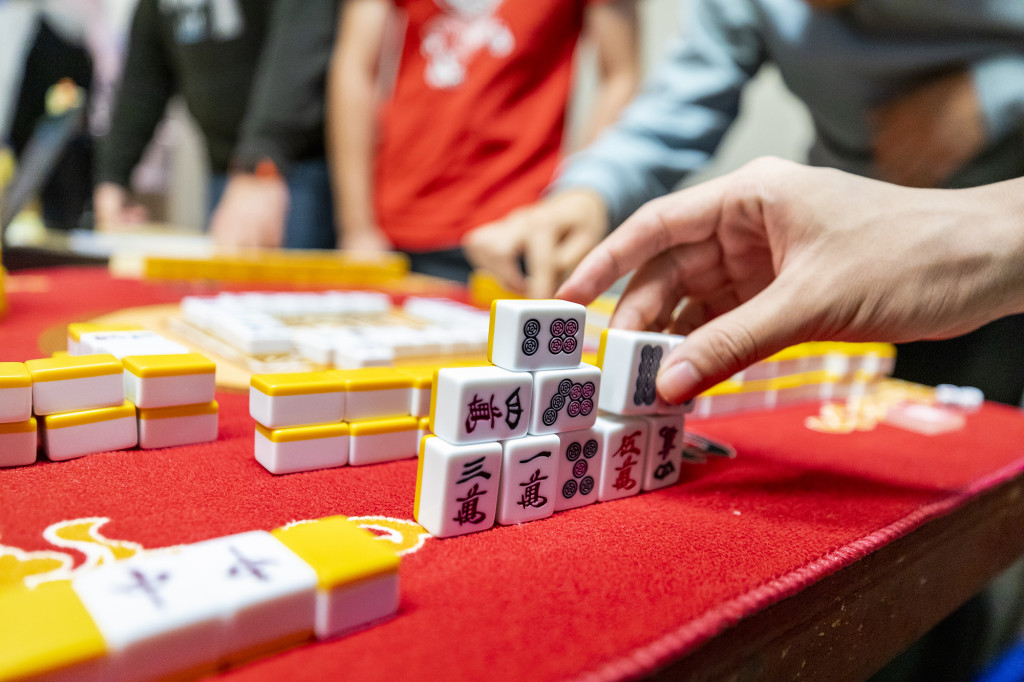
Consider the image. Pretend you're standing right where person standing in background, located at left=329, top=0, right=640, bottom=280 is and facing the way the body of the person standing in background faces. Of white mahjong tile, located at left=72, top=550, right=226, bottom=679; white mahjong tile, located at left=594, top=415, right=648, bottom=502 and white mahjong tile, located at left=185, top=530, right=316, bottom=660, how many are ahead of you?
3

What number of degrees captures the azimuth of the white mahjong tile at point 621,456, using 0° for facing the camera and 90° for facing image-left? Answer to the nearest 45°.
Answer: approximately 315°

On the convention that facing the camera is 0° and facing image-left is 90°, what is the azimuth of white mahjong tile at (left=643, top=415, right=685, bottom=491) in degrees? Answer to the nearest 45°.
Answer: approximately 315°

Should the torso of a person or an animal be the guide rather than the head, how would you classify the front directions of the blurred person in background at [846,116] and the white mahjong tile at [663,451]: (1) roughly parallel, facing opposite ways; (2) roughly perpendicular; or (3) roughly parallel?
roughly perpendicular

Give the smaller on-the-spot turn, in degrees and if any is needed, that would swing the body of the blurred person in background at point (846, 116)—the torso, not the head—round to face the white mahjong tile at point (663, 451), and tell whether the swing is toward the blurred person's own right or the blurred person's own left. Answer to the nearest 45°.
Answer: approximately 45° to the blurred person's own left

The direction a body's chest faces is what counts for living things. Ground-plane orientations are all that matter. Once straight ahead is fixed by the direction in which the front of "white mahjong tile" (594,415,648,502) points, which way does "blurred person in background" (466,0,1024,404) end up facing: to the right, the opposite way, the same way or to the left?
to the right

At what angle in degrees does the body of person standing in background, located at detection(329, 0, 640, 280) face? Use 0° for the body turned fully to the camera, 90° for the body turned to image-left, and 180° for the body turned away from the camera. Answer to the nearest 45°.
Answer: approximately 0°
